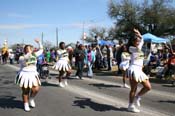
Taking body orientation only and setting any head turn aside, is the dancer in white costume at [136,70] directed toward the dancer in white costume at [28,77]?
no

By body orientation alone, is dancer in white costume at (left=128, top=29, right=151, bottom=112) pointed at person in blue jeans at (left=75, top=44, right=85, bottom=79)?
no

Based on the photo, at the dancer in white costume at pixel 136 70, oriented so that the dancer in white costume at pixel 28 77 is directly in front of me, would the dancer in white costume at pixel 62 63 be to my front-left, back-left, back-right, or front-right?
front-right

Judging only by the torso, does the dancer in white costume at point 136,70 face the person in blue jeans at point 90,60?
no
